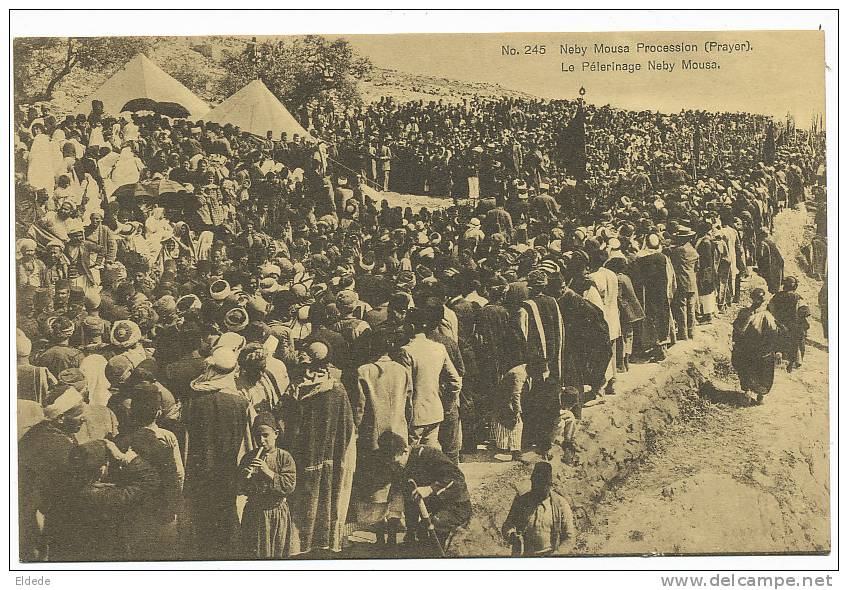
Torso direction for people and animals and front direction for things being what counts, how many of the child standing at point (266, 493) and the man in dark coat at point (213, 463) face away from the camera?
1

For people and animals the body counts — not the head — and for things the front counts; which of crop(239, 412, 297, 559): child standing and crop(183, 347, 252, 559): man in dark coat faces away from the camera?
the man in dark coat

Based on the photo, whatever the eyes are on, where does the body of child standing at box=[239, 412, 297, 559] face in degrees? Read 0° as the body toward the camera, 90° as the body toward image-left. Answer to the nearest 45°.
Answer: approximately 45°

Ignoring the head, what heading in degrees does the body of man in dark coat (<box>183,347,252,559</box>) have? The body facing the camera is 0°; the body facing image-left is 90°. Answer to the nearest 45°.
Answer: approximately 180°

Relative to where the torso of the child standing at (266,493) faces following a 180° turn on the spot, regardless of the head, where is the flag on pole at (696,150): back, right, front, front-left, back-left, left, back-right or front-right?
front-right

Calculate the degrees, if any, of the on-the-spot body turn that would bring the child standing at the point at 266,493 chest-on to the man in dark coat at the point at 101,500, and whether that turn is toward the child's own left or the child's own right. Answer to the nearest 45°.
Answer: approximately 45° to the child's own right
